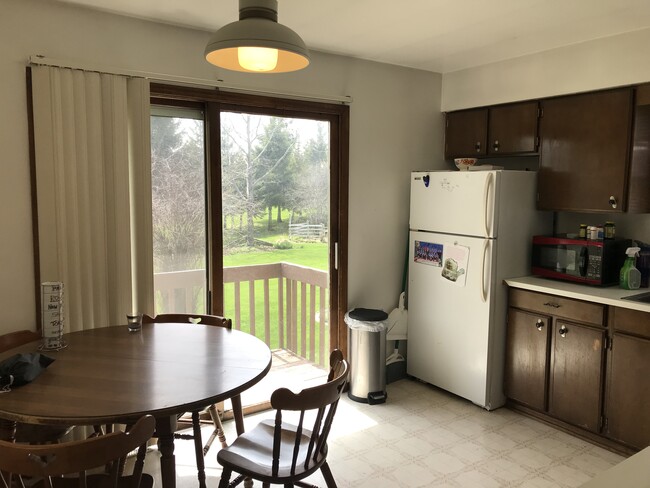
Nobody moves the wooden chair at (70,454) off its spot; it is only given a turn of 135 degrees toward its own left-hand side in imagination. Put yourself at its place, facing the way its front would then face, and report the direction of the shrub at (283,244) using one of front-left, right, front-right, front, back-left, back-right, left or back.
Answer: back

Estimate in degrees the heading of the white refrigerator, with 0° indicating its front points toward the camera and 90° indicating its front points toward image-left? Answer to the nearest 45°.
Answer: approximately 45°

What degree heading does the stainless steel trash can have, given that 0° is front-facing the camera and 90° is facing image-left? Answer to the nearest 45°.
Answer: approximately 315°

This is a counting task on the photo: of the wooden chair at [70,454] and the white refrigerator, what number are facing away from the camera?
1

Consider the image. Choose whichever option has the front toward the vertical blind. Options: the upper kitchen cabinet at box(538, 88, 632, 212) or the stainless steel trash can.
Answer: the upper kitchen cabinet

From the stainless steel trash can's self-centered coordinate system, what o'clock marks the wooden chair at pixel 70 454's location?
The wooden chair is roughly at 2 o'clock from the stainless steel trash can.

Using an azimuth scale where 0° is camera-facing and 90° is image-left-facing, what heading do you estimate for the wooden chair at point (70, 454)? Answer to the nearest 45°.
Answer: approximately 180°

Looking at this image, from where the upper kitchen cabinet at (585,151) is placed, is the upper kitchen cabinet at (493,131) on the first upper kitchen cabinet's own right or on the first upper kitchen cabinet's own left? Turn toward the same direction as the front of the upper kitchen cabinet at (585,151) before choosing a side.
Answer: on the first upper kitchen cabinet's own right

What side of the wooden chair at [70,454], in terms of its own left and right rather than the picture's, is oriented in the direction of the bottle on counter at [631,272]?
right

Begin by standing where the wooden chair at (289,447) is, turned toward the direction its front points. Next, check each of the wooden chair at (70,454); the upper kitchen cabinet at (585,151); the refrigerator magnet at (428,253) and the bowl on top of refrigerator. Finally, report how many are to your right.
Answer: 3

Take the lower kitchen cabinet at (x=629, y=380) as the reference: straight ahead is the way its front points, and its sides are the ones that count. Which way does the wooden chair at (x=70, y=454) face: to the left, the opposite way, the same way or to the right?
to the right
